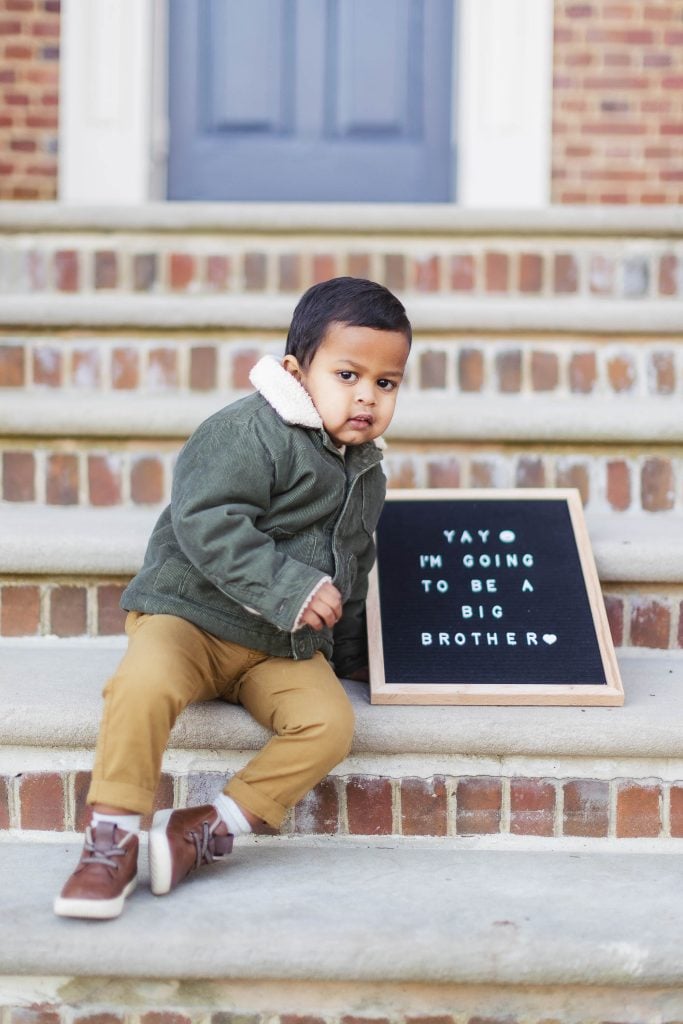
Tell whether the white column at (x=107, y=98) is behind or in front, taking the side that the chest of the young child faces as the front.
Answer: behind

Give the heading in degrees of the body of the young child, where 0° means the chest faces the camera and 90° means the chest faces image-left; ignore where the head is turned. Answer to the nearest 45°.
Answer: approximately 315°

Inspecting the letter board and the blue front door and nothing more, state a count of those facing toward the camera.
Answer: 2

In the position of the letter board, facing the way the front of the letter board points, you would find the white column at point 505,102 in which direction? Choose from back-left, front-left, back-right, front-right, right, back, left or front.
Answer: back

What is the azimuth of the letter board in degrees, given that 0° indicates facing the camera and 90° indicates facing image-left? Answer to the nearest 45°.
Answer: approximately 0°

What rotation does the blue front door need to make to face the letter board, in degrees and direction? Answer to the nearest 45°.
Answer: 0° — it already faces it

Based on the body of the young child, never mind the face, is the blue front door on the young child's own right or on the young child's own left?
on the young child's own left

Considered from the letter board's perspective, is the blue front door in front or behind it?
behind
